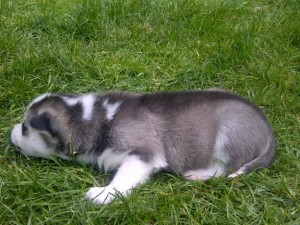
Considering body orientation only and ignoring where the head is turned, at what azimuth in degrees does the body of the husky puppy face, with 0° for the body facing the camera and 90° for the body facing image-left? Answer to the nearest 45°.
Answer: approximately 90°
